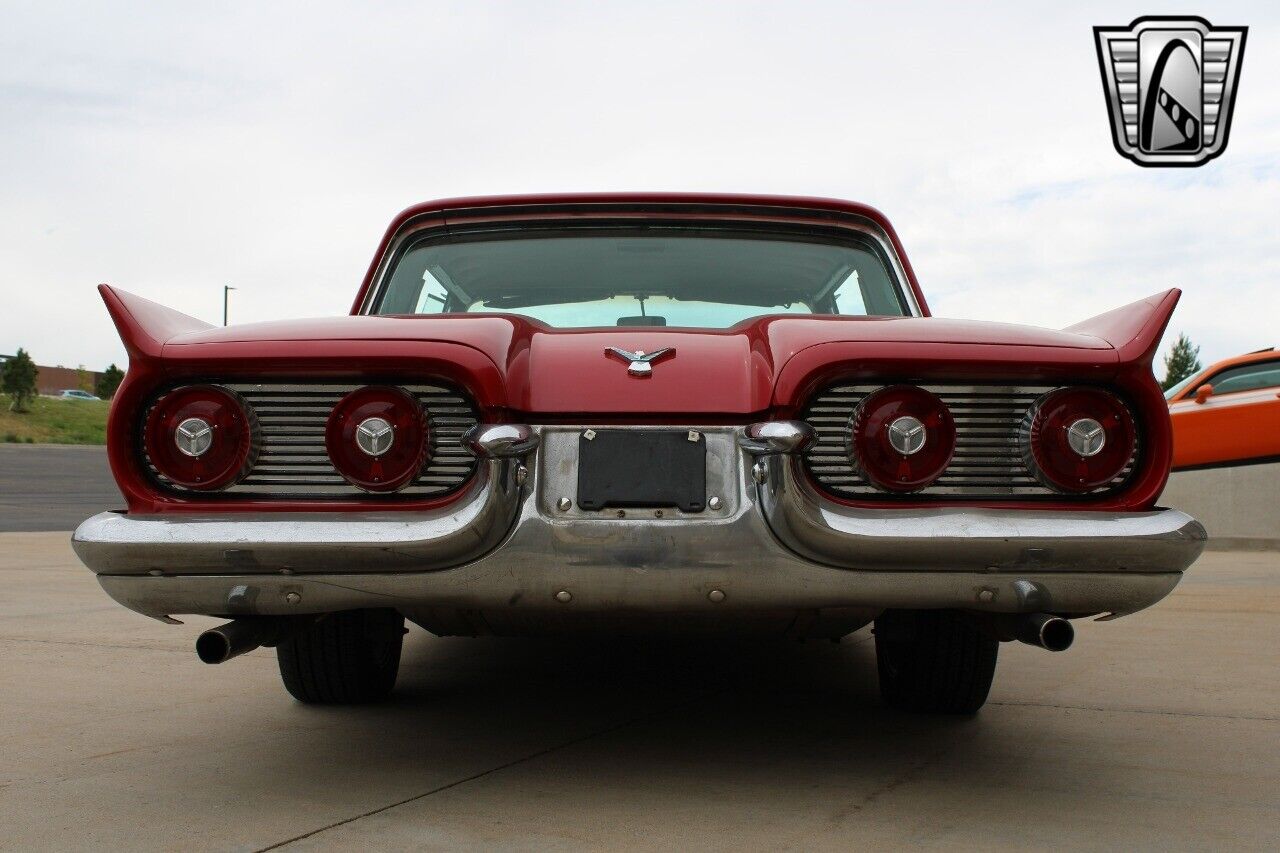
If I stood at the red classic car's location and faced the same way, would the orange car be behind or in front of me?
in front

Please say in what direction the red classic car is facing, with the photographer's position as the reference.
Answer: facing away from the viewer
